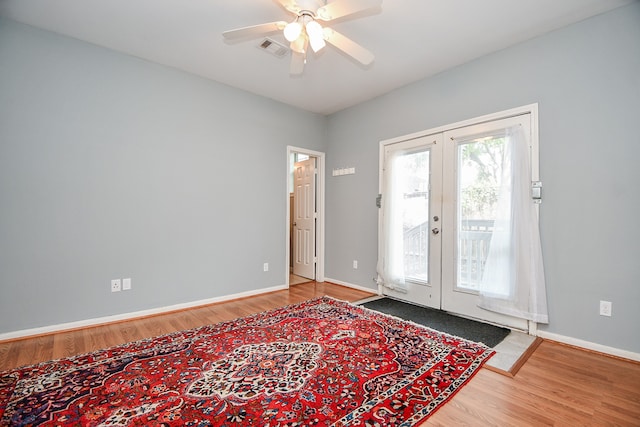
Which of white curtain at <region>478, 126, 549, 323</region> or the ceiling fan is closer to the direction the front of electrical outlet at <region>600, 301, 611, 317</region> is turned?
the ceiling fan

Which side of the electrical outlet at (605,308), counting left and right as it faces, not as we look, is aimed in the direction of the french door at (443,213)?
right

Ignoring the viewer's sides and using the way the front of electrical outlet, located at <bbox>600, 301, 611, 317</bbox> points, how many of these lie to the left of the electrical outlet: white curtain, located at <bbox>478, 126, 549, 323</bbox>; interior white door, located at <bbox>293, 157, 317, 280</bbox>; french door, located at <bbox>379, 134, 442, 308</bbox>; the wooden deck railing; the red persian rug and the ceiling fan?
0

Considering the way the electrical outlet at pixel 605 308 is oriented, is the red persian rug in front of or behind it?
in front

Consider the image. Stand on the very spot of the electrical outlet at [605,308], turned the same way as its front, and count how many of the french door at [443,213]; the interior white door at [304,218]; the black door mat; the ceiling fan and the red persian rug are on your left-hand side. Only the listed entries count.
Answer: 0

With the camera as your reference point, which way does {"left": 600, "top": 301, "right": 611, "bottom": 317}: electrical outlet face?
facing the viewer

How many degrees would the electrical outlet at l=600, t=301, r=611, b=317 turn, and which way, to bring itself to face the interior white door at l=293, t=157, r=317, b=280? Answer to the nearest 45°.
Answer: approximately 90° to its right

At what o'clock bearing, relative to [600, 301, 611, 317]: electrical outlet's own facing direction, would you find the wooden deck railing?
The wooden deck railing is roughly at 3 o'clock from the electrical outlet.

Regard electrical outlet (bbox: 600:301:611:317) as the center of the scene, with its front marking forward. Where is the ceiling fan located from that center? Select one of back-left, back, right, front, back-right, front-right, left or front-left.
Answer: front-right

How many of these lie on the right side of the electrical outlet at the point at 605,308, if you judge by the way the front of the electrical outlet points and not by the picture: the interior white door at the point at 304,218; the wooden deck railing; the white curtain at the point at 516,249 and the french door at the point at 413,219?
4

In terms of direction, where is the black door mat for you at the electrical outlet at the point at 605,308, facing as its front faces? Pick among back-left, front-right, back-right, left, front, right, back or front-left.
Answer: right

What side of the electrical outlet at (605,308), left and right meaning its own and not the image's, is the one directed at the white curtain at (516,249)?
right

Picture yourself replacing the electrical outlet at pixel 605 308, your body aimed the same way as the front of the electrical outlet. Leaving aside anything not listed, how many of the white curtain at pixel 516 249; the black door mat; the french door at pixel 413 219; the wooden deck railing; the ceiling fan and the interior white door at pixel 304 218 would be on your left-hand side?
0

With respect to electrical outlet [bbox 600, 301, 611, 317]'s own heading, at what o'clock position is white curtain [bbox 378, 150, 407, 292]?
The white curtain is roughly at 3 o'clock from the electrical outlet.
